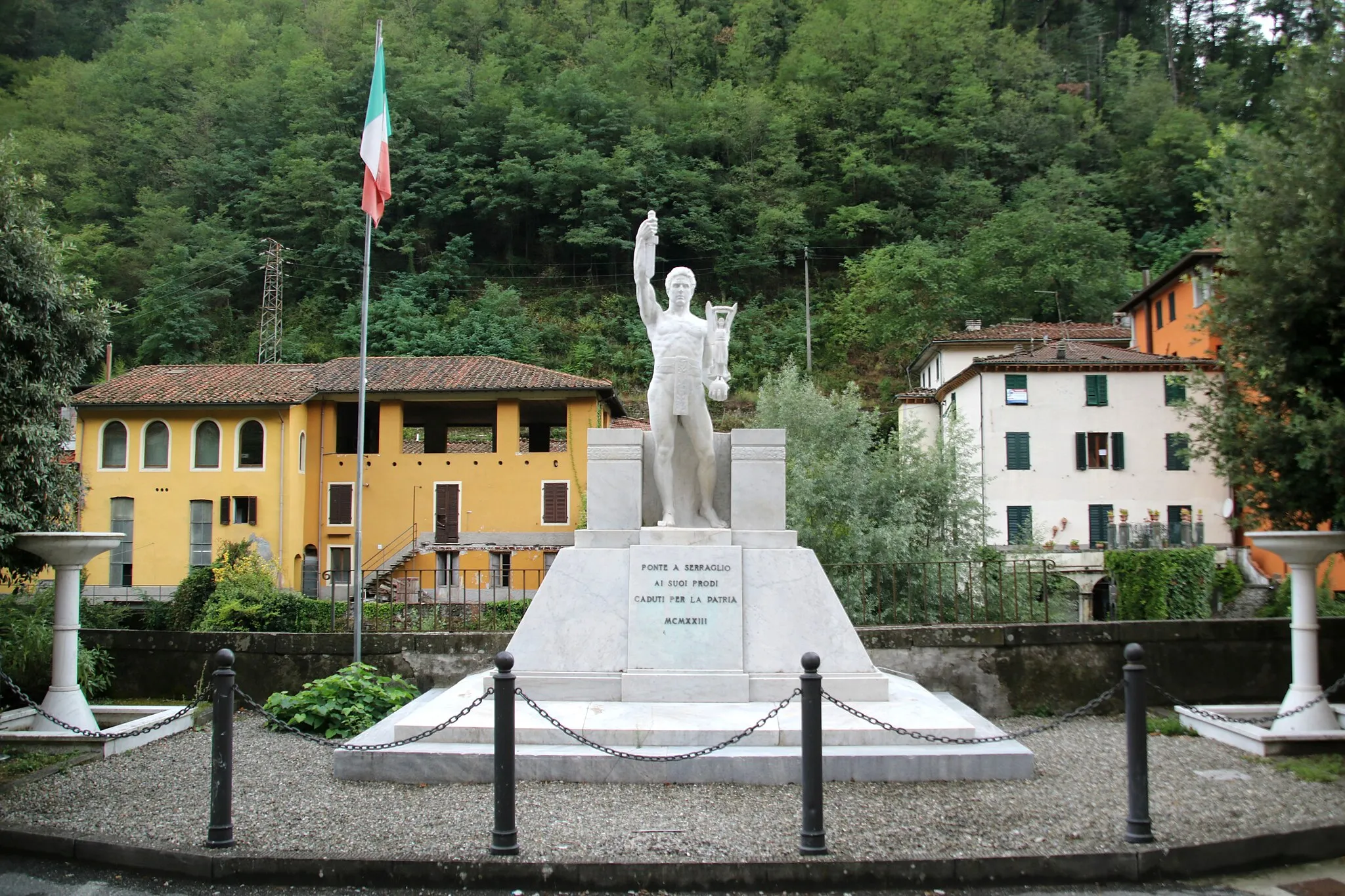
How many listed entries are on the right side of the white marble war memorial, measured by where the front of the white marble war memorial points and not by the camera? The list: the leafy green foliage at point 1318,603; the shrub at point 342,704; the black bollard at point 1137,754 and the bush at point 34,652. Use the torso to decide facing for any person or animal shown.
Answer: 2

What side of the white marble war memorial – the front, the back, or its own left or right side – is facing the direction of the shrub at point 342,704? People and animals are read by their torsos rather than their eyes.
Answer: right

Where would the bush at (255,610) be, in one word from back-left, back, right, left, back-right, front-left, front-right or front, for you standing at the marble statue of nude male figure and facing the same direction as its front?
back-right

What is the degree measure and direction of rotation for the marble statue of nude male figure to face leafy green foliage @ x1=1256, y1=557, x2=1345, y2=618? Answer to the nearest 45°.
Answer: approximately 135° to its left

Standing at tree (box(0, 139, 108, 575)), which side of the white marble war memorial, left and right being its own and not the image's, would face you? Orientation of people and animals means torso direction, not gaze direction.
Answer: right

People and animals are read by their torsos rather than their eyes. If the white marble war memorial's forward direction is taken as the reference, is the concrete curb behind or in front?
in front

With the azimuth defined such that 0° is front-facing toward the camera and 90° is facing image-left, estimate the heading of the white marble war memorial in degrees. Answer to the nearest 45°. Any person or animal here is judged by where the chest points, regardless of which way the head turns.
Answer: approximately 0°

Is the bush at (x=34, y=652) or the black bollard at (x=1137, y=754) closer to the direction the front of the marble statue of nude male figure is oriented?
the black bollard

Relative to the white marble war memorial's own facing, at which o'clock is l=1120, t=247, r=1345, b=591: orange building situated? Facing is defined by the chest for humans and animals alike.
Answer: The orange building is roughly at 7 o'clock from the white marble war memorial.
